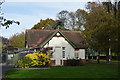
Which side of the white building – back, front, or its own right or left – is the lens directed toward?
front

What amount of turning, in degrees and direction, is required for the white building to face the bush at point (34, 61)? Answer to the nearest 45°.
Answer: approximately 45° to its right
